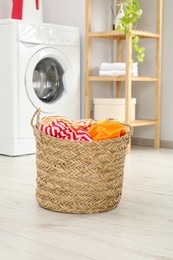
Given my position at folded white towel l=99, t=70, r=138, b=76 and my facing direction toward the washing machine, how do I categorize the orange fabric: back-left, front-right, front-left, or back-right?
front-left

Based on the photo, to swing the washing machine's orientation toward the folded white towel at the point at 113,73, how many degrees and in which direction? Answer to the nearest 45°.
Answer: approximately 45° to its left

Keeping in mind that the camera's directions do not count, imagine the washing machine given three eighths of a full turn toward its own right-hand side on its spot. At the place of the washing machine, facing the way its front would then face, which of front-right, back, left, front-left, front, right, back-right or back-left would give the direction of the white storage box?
back

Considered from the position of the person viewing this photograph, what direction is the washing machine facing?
facing the viewer and to the right of the viewer

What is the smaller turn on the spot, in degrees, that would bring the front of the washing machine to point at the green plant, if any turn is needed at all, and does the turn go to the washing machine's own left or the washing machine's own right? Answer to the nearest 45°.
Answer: approximately 45° to the washing machine's own left

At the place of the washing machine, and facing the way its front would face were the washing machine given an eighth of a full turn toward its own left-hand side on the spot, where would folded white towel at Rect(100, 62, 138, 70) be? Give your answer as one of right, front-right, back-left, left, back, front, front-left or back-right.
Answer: front
